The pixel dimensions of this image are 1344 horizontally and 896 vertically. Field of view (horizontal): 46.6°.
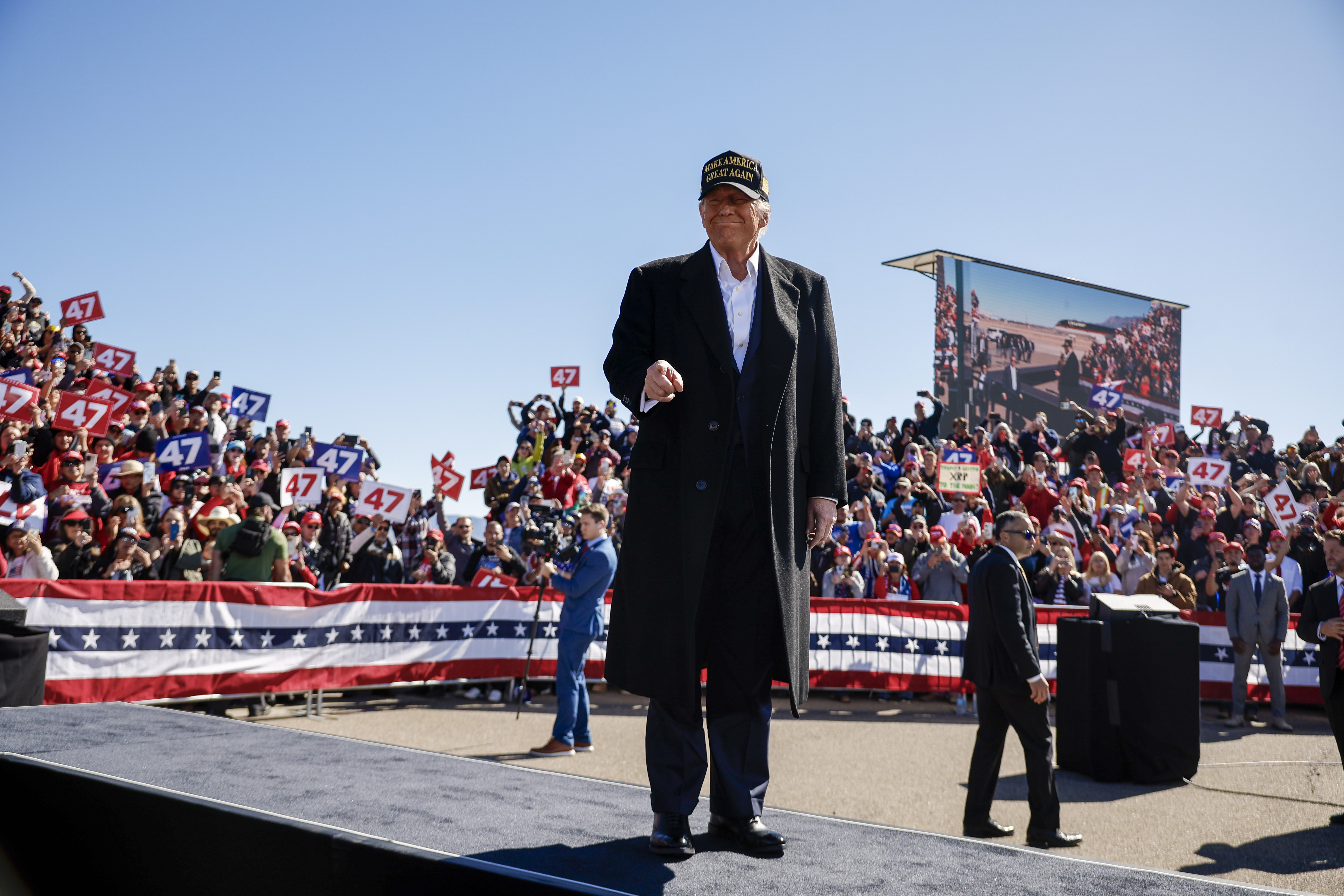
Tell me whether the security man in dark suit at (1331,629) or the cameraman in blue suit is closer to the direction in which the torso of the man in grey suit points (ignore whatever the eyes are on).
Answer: the security man in dark suit

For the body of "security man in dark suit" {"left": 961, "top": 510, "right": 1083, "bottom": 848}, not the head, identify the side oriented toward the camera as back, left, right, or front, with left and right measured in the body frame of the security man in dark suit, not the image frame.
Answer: right

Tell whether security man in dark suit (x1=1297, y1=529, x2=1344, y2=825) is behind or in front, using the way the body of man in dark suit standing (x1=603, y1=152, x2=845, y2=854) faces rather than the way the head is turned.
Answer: behind

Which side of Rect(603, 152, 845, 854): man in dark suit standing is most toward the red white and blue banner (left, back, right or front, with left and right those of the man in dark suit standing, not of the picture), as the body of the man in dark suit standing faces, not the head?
back

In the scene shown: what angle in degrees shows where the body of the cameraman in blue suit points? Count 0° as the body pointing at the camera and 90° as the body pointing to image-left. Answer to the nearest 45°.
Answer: approximately 90°

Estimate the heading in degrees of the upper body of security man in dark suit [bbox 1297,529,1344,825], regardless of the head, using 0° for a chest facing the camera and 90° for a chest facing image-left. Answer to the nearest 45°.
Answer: approximately 0°

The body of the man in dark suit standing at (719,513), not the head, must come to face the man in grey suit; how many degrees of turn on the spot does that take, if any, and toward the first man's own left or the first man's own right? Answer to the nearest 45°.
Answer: approximately 135° to the first man's own left
